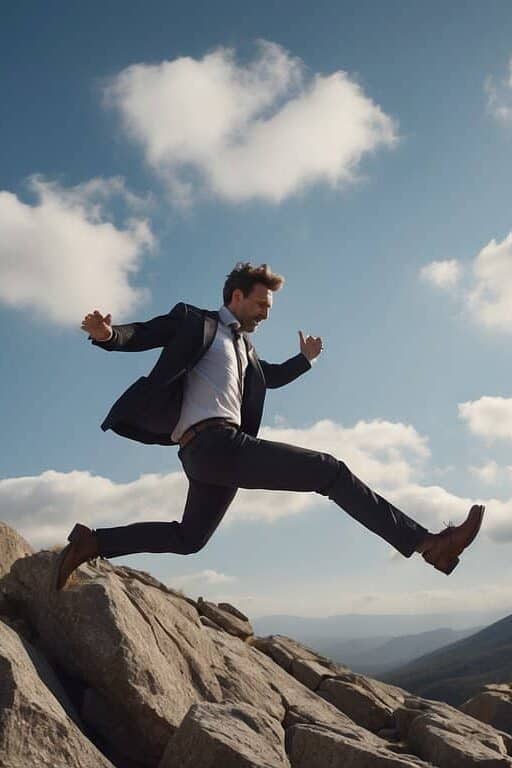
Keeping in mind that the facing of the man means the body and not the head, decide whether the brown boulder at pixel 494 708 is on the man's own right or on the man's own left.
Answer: on the man's own left

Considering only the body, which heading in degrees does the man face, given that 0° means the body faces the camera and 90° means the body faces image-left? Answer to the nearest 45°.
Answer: approximately 270°
